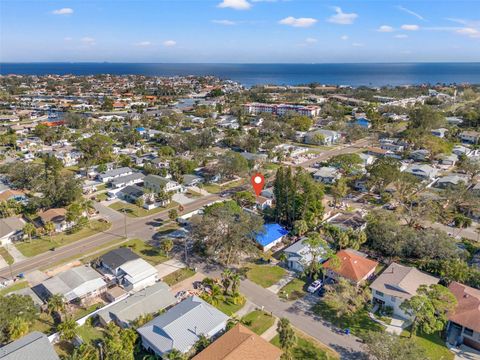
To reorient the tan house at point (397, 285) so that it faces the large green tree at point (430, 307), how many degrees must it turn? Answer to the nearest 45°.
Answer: approximately 90° to its left

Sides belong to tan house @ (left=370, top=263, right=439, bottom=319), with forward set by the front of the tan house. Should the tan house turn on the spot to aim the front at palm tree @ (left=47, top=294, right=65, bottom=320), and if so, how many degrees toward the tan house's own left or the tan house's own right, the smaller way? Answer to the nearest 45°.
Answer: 0° — it already faces it

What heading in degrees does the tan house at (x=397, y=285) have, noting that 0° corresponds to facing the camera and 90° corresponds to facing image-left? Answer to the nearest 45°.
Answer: approximately 45°

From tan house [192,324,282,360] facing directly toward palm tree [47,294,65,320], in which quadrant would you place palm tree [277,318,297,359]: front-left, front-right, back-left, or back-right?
back-right

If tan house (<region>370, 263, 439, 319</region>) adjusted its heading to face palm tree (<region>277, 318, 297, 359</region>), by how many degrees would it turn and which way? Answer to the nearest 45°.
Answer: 0° — it already faces it

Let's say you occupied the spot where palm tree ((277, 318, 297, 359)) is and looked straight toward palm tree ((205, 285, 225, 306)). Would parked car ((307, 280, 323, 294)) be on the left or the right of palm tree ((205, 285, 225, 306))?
right
